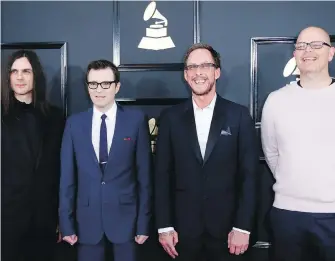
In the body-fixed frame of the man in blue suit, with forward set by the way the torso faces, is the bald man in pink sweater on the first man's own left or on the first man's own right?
on the first man's own left

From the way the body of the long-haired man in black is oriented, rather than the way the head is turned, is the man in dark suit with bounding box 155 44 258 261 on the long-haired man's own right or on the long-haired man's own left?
on the long-haired man's own left

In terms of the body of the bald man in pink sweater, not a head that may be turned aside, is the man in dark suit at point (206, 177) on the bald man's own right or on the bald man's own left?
on the bald man's own right

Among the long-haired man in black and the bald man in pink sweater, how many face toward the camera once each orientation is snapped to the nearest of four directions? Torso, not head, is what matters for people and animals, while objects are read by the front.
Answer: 2

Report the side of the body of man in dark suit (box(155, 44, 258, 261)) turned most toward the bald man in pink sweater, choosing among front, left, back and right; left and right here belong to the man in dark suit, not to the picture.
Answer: left

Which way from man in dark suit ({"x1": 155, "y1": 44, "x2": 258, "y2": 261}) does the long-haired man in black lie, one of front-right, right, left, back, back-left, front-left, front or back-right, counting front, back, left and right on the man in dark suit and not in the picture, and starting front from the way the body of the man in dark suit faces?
right

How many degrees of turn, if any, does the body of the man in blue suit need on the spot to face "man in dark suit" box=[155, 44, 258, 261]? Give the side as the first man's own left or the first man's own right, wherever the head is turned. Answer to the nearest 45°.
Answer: approximately 90° to the first man's own left

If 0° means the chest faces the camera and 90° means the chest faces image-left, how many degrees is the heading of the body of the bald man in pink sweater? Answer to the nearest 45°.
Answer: approximately 0°

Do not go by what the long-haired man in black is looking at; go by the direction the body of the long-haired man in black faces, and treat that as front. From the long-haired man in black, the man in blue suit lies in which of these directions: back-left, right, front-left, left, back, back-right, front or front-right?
front-left

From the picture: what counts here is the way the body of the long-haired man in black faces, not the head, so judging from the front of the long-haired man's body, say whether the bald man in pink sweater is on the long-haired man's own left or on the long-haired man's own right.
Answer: on the long-haired man's own left
